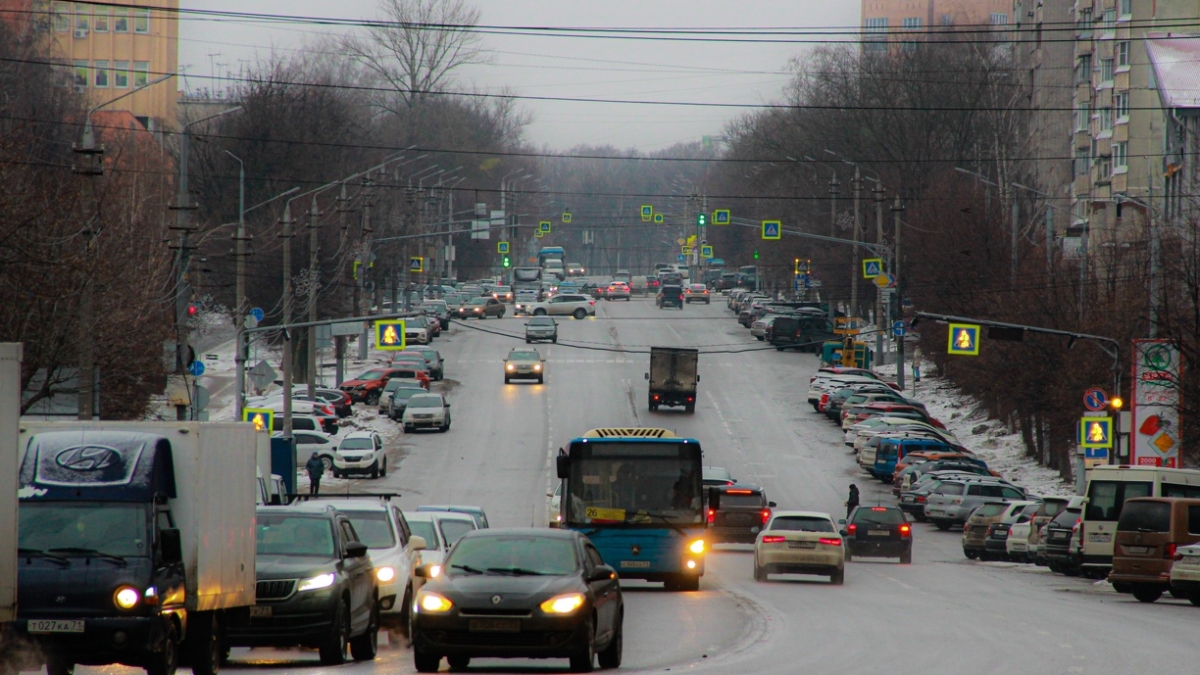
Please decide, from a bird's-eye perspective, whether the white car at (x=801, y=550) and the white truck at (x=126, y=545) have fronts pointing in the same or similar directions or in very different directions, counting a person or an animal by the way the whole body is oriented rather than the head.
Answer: very different directions

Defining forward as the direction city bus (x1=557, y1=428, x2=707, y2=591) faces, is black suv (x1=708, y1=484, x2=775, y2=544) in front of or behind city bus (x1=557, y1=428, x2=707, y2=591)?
behind

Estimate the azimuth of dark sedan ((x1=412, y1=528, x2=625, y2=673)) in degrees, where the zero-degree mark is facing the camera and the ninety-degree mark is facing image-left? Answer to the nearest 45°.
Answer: approximately 0°

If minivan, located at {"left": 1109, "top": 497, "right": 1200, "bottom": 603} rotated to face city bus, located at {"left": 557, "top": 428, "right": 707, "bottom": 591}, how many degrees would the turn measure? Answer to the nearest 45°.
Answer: approximately 135° to its left

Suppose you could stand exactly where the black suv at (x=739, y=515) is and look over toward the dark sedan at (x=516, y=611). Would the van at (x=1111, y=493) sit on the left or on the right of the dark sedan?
left

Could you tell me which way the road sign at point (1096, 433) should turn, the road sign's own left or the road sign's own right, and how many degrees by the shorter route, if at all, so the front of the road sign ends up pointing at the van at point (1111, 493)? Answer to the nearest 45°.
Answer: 0° — it already faces it

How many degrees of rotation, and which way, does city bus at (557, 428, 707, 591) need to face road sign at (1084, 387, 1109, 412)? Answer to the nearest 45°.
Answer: approximately 135° to its left

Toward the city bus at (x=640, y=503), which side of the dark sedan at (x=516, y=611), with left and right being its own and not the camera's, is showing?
back
